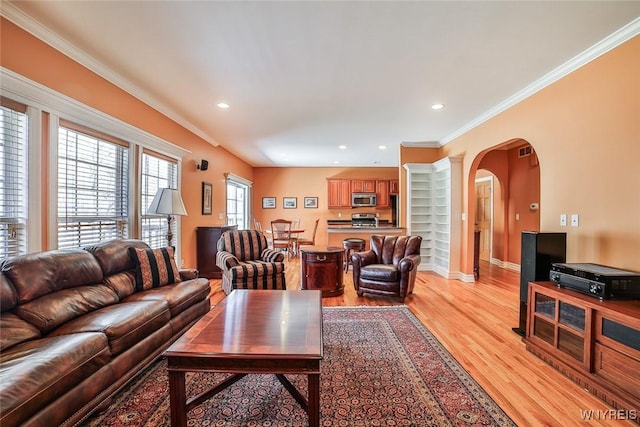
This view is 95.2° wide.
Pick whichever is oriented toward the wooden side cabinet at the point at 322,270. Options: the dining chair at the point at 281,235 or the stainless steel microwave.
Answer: the stainless steel microwave

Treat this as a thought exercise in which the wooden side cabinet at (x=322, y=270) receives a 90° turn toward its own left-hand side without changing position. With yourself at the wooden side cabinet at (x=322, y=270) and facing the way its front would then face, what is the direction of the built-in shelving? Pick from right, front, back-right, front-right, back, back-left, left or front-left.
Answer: front-left

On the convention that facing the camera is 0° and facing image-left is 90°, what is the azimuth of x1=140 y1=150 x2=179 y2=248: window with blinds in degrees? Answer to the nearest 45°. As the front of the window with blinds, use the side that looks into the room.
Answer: approximately 315°

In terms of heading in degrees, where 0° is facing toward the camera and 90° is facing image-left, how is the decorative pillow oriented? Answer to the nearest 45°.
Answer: approximately 315°

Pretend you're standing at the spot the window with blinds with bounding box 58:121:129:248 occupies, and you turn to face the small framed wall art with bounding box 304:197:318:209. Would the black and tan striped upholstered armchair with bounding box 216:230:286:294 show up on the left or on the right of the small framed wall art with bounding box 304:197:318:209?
right

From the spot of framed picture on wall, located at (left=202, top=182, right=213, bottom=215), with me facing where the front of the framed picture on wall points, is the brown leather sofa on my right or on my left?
on my right

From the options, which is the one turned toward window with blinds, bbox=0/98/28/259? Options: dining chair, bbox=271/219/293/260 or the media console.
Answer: the media console

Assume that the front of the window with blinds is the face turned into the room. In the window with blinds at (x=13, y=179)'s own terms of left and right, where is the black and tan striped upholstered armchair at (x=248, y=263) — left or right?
on its left

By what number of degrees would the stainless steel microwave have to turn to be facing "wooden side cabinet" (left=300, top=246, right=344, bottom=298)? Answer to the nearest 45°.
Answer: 0° — it already faces it

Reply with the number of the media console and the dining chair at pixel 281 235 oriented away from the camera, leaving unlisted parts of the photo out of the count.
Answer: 1

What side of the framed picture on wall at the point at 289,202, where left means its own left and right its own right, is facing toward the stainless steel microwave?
left

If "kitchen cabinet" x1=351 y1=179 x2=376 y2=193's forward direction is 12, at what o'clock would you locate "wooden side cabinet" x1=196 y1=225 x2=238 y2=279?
The wooden side cabinet is roughly at 1 o'clock from the kitchen cabinet.

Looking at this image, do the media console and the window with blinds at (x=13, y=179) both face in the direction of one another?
yes

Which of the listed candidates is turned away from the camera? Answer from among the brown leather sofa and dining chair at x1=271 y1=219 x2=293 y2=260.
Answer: the dining chair
